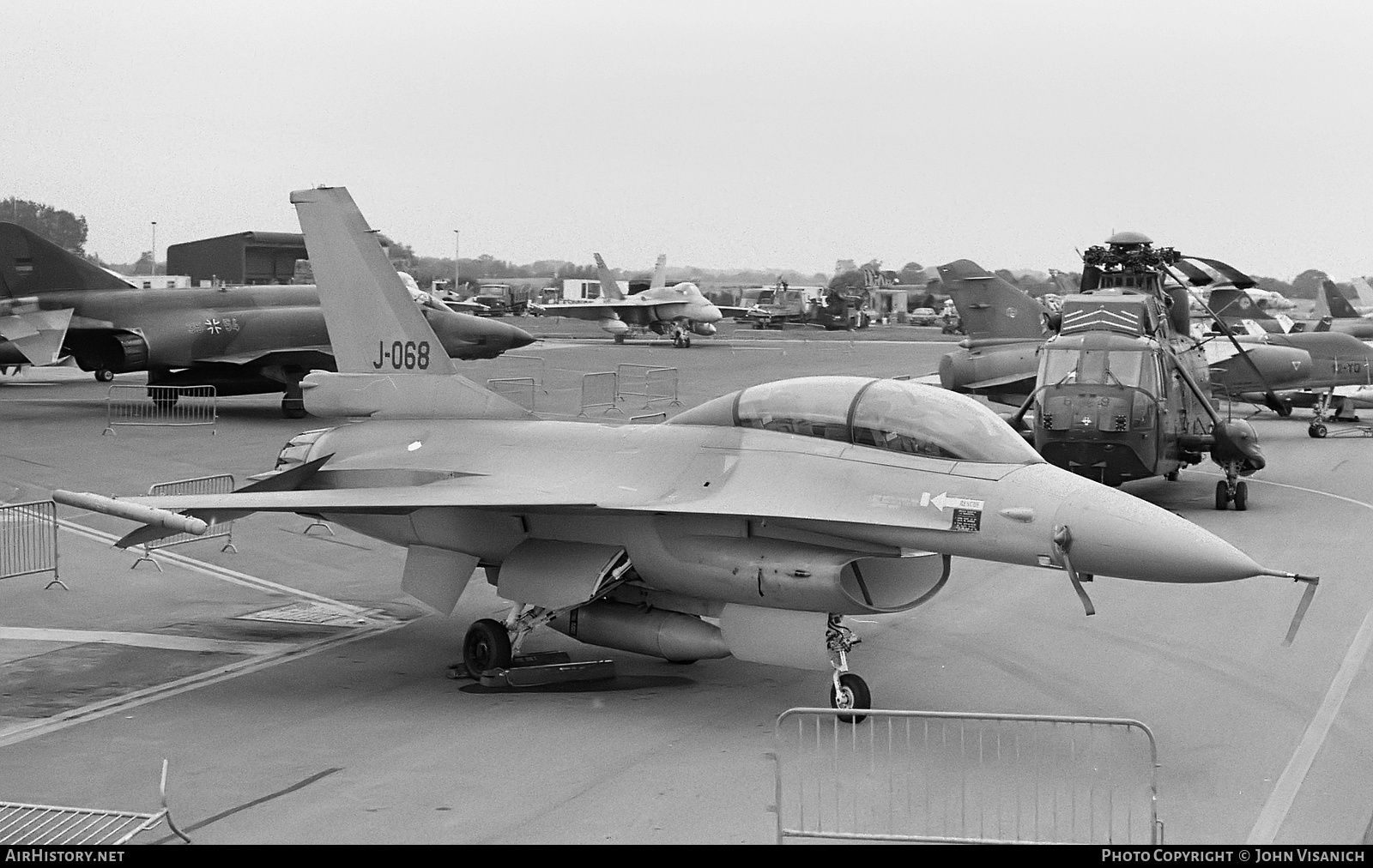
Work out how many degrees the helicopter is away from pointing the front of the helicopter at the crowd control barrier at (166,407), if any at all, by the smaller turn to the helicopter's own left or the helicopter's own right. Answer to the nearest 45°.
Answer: approximately 90° to the helicopter's own right

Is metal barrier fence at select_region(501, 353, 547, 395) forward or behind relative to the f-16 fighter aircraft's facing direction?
behind

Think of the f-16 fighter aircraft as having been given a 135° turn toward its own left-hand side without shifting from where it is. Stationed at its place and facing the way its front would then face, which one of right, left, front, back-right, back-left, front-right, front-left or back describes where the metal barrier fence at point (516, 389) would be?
front

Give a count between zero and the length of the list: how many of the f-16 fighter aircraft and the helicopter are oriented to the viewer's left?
0

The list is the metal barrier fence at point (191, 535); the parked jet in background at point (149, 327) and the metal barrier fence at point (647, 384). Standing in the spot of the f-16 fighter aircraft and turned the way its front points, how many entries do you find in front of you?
0

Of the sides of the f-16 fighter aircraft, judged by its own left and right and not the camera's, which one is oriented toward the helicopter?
left

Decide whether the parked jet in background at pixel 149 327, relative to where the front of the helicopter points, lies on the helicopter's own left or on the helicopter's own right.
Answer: on the helicopter's own right

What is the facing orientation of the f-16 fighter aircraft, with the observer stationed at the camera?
facing the viewer and to the right of the viewer

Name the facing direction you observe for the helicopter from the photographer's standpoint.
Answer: facing the viewer

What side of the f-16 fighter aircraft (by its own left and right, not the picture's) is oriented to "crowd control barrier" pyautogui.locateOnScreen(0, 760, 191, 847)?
right

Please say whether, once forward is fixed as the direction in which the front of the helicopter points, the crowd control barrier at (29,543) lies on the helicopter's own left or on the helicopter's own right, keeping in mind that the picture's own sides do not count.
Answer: on the helicopter's own right

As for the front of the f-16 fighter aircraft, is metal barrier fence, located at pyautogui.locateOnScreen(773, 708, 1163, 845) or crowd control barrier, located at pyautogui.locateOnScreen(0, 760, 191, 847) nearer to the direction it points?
the metal barrier fence

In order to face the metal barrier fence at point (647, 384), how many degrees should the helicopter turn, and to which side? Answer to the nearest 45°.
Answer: approximately 135° to its right

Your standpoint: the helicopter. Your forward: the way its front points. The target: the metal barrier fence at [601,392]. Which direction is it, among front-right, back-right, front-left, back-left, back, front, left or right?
back-right

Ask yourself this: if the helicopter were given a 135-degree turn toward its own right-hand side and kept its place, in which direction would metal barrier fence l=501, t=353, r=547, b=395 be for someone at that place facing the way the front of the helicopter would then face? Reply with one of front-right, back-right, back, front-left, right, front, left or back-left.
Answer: front

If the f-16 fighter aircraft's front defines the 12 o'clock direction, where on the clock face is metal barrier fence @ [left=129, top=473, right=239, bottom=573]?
The metal barrier fence is roughly at 6 o'clock from the f-16 fighter aircraft.

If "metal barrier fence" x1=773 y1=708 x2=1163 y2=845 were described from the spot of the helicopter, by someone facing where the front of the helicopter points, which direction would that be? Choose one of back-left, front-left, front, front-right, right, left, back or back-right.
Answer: front

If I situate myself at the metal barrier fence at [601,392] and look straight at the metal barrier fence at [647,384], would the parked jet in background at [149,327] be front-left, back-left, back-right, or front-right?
back-left

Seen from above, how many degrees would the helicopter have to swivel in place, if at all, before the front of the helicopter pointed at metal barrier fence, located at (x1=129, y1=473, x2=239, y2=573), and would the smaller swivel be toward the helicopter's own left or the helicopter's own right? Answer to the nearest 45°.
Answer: approximately 45° to the helicopter's own right
